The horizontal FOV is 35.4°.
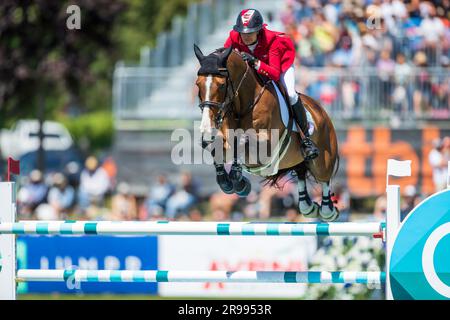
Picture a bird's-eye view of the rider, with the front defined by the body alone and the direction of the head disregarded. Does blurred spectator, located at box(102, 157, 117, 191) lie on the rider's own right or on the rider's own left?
on the rider's own right

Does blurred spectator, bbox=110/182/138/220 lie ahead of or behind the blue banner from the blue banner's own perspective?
behind

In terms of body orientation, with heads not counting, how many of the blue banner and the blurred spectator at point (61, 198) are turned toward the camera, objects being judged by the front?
2

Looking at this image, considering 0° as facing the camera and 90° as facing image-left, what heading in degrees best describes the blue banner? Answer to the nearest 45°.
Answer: approximately 0°

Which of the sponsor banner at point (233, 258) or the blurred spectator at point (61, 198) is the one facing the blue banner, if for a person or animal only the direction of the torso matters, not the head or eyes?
the blurred spectator

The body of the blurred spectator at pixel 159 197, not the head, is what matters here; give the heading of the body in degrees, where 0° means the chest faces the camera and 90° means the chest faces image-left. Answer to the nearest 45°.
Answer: approximately 0°

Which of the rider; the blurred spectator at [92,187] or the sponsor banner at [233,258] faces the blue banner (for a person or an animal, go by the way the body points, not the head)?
the blurred spectator

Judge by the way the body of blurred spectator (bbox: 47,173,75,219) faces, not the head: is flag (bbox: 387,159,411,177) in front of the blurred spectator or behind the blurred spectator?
in front

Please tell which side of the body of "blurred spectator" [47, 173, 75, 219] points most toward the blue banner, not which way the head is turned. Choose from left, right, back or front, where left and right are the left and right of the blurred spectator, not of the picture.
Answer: front
